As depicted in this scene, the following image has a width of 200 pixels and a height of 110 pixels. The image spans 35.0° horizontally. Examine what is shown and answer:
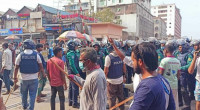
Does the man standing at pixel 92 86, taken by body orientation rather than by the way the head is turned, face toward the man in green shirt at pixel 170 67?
no

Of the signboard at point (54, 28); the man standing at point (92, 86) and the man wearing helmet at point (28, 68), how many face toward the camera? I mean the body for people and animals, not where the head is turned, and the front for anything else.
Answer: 1

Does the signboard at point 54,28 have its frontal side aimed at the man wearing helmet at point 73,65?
yes

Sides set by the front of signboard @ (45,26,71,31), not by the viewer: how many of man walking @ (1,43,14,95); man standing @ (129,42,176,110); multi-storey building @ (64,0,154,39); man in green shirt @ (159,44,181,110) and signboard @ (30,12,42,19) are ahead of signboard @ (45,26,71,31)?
3

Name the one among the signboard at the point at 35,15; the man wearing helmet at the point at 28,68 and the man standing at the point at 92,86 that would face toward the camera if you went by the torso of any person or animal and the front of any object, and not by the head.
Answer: the signboard

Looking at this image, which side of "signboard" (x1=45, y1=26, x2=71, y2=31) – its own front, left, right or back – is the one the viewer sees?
front

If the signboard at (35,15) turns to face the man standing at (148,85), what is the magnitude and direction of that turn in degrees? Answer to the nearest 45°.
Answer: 0° — it already faces them

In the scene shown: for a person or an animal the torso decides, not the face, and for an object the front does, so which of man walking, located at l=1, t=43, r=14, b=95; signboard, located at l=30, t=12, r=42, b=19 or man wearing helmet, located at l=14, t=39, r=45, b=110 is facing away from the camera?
the man wearing helmet

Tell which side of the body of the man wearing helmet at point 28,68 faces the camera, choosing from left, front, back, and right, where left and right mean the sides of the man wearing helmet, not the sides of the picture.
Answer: back

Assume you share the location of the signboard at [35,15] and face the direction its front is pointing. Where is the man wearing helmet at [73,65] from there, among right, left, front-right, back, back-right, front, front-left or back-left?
front

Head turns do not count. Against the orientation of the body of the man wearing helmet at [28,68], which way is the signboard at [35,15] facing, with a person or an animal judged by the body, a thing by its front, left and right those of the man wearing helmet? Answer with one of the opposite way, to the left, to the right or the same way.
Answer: the opposite way

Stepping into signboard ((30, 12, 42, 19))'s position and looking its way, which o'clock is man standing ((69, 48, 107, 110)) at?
The man standing is roughly at 12 o'clock from the signboard.

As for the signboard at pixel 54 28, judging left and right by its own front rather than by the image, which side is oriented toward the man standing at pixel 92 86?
front

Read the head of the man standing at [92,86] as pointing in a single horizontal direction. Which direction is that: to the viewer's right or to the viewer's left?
to the viewer's left

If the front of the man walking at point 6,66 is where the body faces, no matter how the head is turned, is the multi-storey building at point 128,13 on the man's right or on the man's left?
on the man's right

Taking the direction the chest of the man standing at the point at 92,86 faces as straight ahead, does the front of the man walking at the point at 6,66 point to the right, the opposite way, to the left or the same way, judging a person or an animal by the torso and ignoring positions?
the same way
